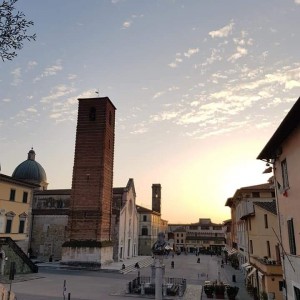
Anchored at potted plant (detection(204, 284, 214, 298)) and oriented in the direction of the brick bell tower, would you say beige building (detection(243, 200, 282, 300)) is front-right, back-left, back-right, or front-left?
back-right

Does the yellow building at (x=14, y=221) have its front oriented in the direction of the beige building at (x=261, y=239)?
yes

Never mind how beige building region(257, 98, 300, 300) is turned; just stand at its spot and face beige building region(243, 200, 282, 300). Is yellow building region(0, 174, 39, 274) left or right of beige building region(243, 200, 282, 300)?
left

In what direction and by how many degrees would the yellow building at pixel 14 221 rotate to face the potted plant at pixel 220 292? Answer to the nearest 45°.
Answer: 0° — it already faces it

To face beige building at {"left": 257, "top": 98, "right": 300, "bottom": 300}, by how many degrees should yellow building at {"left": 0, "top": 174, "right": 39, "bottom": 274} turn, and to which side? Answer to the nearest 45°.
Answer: approximately 45° to its right

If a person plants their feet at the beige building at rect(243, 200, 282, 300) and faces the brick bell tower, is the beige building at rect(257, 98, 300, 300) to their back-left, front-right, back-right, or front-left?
back-left

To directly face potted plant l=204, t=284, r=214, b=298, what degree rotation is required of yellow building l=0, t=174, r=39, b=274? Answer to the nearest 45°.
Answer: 0° — it already faces it

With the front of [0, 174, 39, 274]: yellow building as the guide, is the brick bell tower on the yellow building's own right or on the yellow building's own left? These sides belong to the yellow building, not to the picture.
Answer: on the yellow building's own left

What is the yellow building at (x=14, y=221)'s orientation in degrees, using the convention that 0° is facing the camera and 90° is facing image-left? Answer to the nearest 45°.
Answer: approximately 315°

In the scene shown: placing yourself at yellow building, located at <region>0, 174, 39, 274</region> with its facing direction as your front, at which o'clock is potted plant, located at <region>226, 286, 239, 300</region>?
The potted plant is roughly at 12 o'clock from the yellow building.
